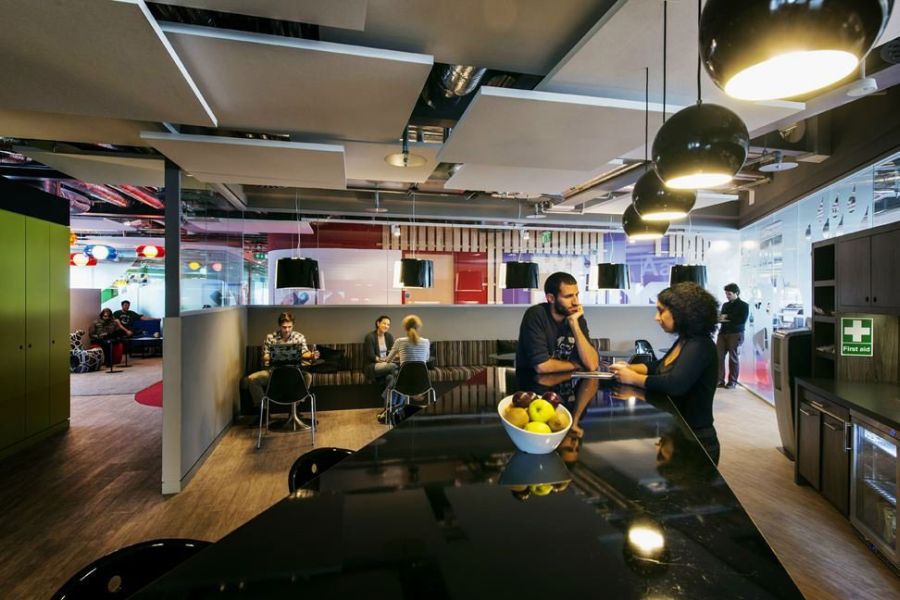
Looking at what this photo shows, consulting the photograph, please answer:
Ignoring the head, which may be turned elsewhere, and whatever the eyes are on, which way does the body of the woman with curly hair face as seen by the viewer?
to the viewer's left

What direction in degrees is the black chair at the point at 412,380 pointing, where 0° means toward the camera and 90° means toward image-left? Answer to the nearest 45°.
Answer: approximately 180°

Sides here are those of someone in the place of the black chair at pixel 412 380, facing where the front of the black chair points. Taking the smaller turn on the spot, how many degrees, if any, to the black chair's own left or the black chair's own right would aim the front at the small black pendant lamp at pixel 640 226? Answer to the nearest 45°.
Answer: approximately 135° to the black chair's own right

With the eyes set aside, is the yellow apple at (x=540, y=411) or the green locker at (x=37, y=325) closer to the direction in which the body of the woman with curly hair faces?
the green locker

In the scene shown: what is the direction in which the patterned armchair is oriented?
to the viewer's right

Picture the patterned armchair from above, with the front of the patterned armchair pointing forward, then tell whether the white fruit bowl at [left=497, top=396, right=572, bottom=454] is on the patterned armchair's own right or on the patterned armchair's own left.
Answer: on the patterned armchair's own right

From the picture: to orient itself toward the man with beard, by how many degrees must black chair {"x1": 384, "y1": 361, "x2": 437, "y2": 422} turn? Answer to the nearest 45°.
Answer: approximately 135° to its right

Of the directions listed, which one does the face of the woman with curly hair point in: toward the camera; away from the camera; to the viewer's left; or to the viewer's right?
to the viewer's left
